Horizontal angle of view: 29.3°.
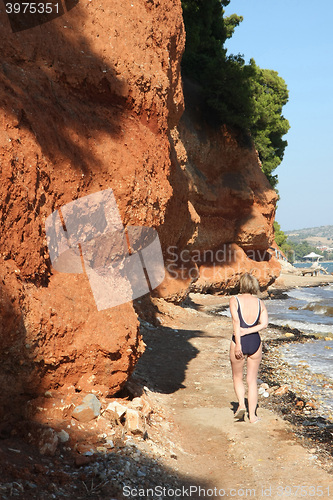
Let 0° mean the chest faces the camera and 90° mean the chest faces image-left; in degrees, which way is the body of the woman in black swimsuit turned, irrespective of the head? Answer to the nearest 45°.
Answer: approximately 180°

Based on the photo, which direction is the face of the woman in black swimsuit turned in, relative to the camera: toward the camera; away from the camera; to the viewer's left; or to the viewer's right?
away from the camera
